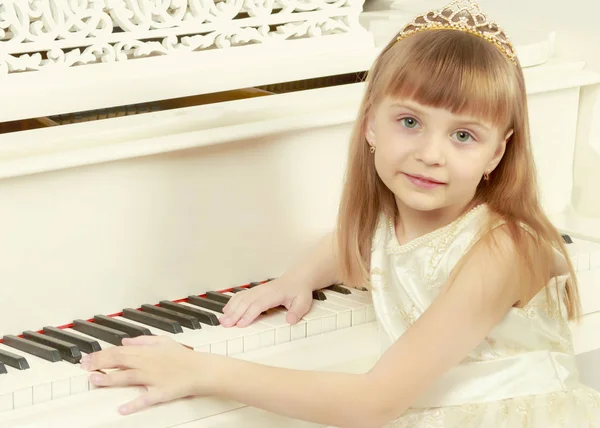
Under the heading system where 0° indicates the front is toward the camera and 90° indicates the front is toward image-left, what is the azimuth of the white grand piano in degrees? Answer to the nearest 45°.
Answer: approximately 315°

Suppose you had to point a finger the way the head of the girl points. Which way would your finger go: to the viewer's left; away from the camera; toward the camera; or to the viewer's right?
toward the camera
